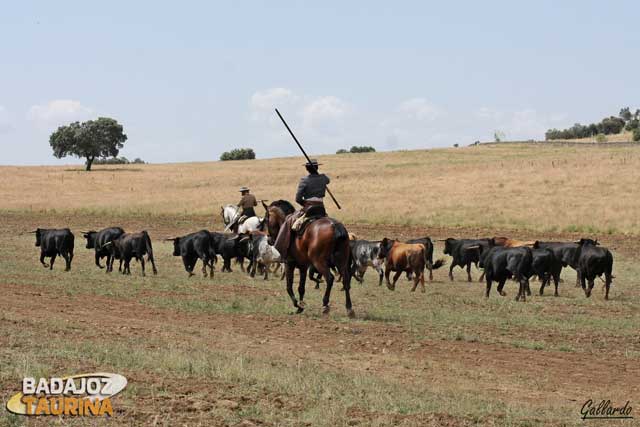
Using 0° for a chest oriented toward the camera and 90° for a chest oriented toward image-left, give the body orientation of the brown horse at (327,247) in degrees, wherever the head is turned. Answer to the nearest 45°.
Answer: approximately 135°

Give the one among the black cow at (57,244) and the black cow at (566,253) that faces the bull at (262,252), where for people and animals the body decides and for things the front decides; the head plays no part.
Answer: the black cow at (566,253)

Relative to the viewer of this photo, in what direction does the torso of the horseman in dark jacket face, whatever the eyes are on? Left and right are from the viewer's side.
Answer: facing away from the viewer and to the left of the viewer

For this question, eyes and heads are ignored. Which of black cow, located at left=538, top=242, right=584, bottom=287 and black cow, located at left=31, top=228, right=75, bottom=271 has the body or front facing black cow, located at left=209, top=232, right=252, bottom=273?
black cow, located at left=538, top=242, right=584, bottom=287

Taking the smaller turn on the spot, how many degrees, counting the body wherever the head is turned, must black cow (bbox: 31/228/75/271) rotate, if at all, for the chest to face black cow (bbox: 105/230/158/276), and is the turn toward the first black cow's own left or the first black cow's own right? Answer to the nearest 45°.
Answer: approximately 180°

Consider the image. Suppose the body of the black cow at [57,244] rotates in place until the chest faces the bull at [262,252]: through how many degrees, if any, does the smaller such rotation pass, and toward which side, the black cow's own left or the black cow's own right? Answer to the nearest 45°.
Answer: approximately 180°

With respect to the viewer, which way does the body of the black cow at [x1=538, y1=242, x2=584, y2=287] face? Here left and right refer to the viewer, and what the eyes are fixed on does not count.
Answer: facing to the left of the viewer

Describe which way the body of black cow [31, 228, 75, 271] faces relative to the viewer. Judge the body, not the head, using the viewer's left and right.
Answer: facing away from the viewer and to the left of the viewer

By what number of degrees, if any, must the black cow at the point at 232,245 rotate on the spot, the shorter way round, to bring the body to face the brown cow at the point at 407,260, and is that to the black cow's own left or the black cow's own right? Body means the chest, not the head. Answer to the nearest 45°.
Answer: approximately 135° to the black cow's own left

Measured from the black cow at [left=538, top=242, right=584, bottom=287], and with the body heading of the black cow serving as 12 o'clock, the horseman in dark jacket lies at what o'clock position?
The horseman in dark jacket is roughly at 10 o'clock from the black cow.

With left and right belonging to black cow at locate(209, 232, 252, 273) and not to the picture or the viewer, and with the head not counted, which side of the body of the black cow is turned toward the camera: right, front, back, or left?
left
